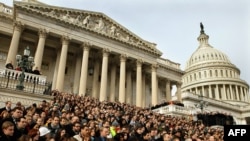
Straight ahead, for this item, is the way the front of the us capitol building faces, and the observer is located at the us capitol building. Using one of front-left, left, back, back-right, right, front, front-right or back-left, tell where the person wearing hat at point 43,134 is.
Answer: front-right
